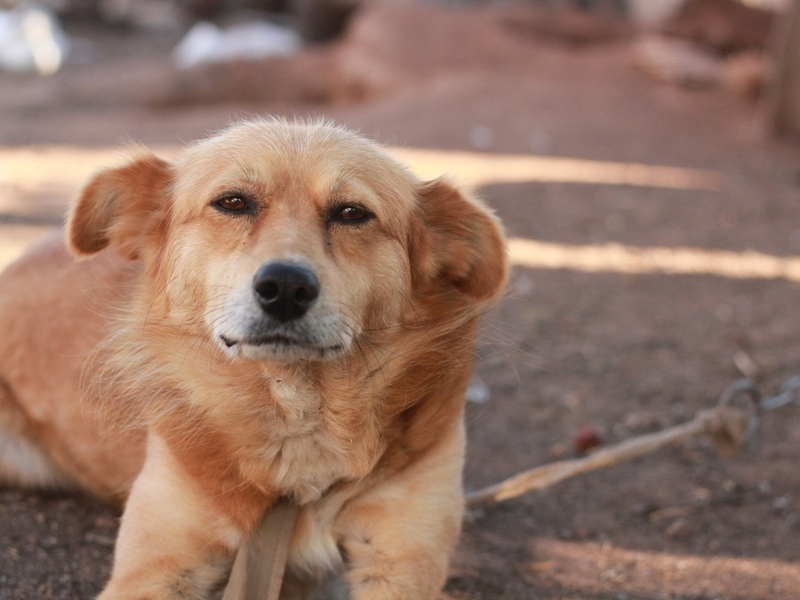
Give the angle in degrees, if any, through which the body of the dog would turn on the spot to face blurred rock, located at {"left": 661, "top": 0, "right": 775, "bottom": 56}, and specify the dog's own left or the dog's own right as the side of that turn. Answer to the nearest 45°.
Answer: approximately 90° to the dog's own left

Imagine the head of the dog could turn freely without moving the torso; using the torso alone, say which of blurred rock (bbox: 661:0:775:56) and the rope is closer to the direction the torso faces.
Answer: the rope

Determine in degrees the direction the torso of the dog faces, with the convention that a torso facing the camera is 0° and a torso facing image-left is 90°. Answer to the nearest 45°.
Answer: approximately 315°

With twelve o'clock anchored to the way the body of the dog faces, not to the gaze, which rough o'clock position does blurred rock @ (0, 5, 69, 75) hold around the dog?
The blurred rock is roughly at 7 o'clock from the dog.

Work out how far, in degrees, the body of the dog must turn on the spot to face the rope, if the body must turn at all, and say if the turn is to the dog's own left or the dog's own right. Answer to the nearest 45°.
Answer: approximately 45° to the dog's own left

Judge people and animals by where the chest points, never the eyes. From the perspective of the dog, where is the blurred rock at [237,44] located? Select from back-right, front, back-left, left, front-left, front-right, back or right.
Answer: back-left
